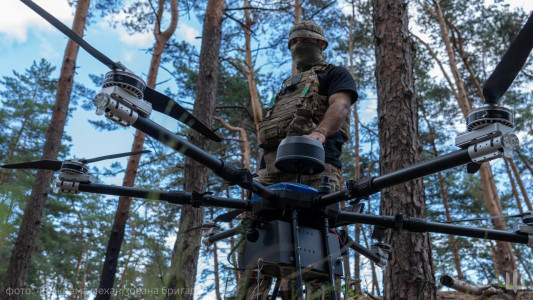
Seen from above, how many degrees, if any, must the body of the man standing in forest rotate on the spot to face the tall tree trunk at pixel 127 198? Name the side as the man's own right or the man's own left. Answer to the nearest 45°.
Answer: approximately 90° to the man's own right

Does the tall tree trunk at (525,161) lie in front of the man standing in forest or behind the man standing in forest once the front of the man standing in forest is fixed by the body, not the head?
behind

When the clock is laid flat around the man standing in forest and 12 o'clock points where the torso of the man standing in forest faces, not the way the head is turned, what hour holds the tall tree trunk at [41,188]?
The tall tree trunk is roughly at 3 o'clock from the man standing in forest.

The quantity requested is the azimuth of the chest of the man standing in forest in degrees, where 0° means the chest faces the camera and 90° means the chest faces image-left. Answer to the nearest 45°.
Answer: approximately 45°

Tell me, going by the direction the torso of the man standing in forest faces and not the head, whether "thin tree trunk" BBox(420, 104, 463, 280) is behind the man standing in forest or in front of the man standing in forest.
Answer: behind
